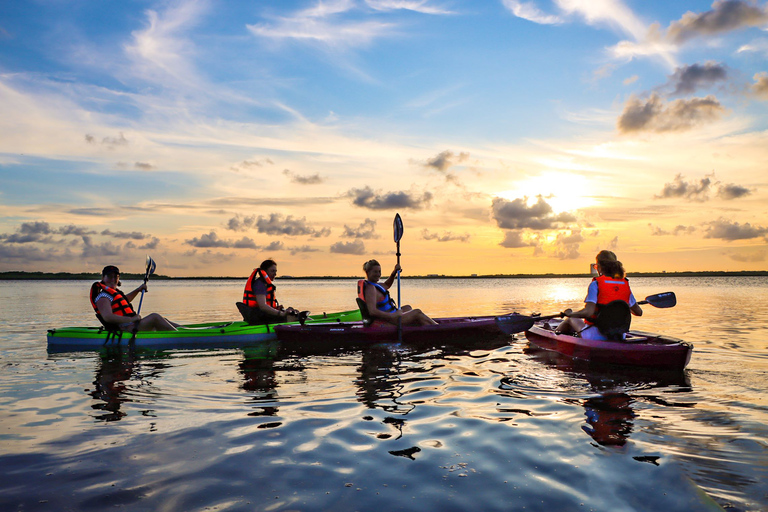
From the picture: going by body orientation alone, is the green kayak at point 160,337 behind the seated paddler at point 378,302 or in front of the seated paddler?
behind

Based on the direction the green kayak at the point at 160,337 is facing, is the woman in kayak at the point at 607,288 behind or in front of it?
in front

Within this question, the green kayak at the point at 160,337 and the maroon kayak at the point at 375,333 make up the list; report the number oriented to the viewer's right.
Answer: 2

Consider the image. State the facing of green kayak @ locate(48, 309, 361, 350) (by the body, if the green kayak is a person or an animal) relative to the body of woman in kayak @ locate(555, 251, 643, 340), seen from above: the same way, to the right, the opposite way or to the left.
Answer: to the right

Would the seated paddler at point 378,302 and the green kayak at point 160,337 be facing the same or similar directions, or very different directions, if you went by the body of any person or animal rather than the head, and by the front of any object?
same or similar directions

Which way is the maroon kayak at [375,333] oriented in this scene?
to the viewer's right

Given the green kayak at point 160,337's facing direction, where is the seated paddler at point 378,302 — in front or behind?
in front

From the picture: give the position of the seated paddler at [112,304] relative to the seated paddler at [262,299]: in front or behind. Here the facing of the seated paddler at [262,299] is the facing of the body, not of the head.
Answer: behind

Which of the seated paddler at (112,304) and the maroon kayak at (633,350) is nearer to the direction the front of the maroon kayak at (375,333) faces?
the maroon kayak

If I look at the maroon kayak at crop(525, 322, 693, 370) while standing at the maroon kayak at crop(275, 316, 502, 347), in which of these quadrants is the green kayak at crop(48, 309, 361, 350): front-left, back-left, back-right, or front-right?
back-right

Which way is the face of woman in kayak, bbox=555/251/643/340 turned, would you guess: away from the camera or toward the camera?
away from the camera

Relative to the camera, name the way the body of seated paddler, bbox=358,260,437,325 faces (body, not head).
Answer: to the viewer's right

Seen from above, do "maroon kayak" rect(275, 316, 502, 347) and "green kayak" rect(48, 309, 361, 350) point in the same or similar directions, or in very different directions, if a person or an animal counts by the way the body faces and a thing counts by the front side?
same or similar directions

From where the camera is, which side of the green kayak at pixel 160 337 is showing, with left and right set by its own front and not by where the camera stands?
right

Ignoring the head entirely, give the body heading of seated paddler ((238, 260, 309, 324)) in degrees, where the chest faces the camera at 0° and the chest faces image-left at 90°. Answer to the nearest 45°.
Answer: approximately 270°

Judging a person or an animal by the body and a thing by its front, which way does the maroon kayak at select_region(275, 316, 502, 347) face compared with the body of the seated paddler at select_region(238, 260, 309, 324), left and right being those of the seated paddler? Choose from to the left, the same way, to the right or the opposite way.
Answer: the same way

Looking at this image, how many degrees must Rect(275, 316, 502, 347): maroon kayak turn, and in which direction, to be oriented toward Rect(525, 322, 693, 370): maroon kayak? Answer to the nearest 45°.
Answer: approximately 45° to its right
